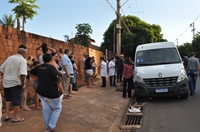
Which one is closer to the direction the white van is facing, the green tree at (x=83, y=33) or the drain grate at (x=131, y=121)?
the drain grate

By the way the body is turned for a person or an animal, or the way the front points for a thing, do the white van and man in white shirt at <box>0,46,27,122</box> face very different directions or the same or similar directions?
very different directions

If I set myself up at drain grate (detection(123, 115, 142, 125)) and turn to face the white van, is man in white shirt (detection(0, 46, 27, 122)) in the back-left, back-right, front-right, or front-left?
back-left

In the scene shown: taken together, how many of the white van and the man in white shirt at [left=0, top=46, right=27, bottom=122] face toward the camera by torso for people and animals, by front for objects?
1

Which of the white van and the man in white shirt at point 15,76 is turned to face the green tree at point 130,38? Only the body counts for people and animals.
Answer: the man in white shirt

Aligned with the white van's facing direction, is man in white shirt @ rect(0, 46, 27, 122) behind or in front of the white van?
in front

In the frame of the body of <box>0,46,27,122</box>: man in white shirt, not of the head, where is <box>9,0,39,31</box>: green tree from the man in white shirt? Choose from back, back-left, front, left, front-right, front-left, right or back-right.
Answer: front-left

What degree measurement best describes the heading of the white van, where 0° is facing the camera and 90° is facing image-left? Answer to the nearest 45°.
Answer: approximately 0°

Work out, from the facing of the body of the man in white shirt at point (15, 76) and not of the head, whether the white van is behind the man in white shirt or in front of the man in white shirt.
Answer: in front

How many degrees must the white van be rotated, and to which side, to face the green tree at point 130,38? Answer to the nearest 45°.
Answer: approximately 180°
